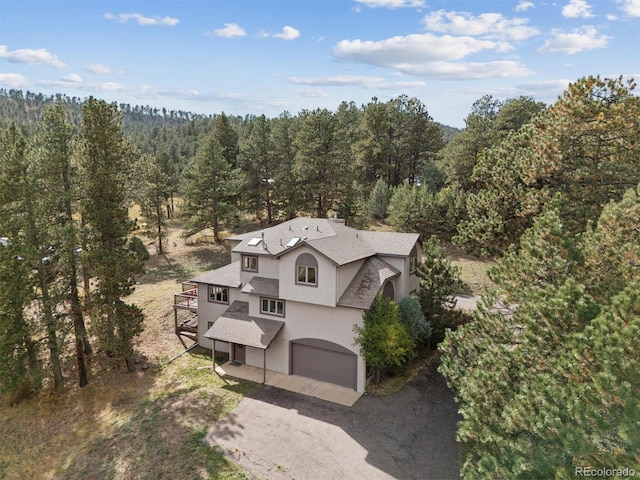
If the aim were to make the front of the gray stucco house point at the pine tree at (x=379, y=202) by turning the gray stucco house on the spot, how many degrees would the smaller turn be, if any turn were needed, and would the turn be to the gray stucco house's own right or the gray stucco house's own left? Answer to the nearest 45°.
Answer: approximately 135° to the gray stucco house's own right

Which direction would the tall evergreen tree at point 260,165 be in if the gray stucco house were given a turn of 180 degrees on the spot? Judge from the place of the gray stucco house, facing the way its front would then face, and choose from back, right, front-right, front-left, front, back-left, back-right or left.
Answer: front-left

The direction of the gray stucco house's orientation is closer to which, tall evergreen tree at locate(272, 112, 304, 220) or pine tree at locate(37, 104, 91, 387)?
the pine tree

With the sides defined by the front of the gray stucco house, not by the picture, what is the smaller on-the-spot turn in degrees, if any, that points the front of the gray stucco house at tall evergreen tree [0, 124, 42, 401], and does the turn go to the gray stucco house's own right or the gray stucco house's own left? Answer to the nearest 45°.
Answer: approximately 45° to the gray stucco house's own right

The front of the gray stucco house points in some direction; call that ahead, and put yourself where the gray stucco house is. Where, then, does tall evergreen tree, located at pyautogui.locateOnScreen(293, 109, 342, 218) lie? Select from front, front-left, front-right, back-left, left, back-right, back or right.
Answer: back-right

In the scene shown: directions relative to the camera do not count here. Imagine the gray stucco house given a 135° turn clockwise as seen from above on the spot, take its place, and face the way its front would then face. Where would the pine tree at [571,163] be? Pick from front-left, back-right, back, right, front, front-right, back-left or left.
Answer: right

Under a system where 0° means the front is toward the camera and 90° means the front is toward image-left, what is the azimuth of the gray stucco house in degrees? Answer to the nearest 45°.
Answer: approximately 45°

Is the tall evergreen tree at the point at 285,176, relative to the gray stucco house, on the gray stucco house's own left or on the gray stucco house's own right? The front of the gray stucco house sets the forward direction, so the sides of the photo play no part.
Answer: on the gray stucco house's own right

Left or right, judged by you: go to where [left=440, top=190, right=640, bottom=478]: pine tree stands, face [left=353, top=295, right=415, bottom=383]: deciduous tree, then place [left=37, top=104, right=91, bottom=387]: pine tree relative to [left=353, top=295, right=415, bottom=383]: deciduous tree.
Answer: left
